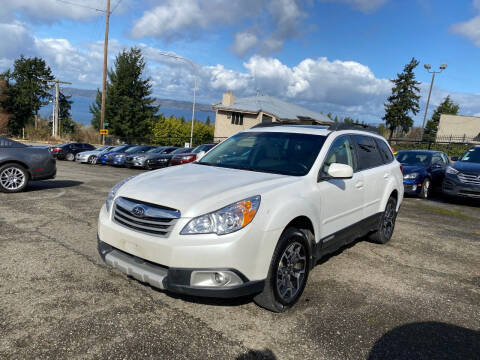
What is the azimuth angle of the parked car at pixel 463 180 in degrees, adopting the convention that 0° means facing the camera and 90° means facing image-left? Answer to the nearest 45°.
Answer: approximately 45°

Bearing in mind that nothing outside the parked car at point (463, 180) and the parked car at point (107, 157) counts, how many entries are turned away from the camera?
0

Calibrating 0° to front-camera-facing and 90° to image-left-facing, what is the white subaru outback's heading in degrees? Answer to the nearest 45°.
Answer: approximately 45°

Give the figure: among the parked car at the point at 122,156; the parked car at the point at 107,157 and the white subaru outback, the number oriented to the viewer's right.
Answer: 0

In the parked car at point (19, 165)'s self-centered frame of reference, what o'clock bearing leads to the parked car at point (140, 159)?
the parked car at point (140, 159) is roughly at 4 o'clock from the parked car at point (19, 165).

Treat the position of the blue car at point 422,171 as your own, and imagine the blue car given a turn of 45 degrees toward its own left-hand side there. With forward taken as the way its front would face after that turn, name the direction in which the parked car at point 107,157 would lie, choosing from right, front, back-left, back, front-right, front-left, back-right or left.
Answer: right

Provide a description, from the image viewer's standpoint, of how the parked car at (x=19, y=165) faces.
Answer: facing to the left of the viewer

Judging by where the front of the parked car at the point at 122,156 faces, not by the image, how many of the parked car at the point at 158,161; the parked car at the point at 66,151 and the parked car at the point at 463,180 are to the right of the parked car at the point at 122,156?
1

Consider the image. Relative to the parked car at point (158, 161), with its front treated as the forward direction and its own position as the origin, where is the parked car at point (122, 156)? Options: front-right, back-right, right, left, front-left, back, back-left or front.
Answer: right

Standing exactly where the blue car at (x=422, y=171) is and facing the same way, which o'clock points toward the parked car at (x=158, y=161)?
The parked car is roughly at 2 o'clock from the blue car.

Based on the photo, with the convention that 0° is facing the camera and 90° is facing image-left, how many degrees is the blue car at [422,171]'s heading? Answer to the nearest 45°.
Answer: approximately 45°

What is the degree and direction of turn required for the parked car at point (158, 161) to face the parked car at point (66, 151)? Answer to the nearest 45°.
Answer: approximately 90° to its right
